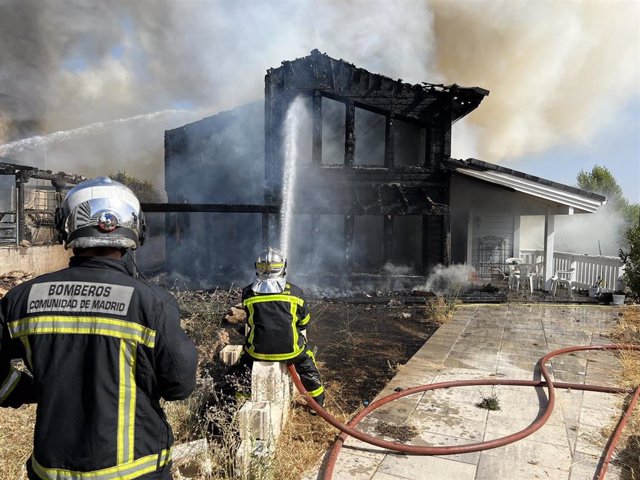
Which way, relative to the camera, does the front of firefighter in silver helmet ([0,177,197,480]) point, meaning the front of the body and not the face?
away from the camera

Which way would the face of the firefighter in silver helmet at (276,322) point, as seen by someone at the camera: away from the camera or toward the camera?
away from the camera

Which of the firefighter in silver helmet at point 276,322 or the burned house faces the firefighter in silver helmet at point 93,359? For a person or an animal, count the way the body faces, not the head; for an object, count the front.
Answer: the burned house

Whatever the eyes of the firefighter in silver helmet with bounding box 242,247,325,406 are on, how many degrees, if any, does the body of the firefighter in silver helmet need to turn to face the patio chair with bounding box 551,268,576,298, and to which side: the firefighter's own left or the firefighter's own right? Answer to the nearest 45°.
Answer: approximately 45° to the firefighter's own right

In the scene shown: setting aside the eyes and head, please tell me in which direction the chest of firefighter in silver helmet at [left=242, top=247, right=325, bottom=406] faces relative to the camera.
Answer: away from the camera

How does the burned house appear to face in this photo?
toward the camera

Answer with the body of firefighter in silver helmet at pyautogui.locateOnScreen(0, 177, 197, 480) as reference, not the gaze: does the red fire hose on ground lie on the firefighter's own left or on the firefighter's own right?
on the firefighter's own right

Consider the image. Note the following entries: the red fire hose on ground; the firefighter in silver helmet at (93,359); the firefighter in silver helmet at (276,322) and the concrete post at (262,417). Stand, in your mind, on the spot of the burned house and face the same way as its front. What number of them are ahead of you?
4

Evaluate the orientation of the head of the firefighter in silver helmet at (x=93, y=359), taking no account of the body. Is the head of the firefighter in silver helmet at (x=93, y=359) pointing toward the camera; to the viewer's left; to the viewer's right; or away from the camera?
away from the camera

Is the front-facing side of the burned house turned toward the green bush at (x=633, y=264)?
no

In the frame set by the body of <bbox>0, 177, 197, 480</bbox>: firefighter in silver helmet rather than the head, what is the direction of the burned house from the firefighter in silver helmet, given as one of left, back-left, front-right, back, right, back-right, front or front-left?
front-right

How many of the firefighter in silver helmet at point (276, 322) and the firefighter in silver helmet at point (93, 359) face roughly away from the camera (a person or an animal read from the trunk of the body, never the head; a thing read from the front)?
2

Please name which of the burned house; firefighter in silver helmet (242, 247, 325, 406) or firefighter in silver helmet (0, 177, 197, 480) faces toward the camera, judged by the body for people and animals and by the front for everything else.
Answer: the burned house

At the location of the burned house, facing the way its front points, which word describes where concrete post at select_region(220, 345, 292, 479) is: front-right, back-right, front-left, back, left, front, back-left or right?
front

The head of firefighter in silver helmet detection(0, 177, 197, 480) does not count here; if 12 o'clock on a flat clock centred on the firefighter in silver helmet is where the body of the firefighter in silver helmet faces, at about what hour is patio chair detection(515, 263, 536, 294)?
The patio chair is roughly at 2 o'clock from the firefighter in silver helmet.

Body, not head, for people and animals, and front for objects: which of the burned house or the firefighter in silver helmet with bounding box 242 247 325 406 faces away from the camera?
the firefighter in silver helmet

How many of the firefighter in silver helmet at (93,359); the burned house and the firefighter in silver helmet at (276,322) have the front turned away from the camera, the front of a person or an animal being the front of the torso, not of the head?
2

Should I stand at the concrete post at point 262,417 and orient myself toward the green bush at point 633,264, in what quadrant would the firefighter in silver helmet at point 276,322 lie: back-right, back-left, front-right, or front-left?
front-left

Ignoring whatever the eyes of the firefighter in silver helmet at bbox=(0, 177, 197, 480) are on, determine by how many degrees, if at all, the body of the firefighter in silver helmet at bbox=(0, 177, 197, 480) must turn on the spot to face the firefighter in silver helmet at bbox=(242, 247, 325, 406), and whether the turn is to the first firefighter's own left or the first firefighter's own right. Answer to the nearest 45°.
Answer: approximately 45° to the first firefighter's own right

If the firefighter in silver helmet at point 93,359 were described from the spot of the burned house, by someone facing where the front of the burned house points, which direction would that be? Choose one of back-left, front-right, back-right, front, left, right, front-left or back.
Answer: front
